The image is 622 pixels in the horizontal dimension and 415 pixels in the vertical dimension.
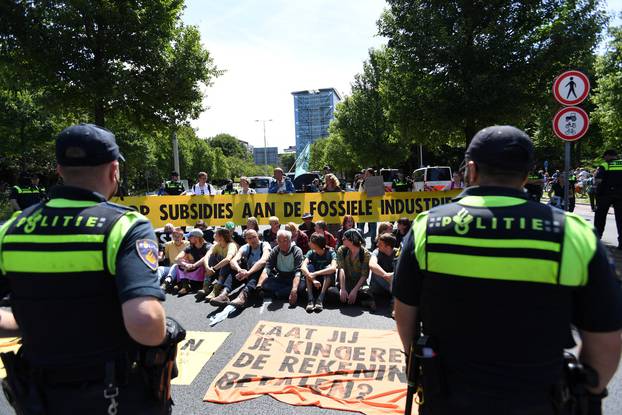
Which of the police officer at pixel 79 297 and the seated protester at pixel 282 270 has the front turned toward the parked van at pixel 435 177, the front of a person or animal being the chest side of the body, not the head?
the police officer

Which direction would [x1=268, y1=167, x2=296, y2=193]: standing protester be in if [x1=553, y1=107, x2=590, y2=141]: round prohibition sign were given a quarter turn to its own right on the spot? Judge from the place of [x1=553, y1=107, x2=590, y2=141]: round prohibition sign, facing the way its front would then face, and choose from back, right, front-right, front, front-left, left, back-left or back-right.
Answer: front

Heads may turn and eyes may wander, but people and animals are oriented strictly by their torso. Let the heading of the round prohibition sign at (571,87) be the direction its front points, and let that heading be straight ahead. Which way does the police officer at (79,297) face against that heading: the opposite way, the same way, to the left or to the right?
the opposite way

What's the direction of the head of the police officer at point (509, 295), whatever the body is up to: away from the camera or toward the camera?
away from the camera

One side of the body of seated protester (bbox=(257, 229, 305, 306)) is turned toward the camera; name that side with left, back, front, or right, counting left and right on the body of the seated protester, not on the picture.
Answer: front

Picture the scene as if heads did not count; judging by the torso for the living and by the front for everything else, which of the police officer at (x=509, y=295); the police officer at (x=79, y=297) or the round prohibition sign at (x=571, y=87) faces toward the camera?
the round prohibition sign

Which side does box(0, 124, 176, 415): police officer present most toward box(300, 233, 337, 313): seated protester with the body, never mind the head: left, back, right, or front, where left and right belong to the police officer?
front

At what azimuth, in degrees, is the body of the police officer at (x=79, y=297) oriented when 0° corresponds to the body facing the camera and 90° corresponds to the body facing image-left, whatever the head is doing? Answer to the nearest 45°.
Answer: approximately 225°

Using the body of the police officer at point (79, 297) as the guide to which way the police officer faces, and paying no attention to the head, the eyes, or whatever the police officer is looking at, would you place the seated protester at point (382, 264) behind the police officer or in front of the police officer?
in front

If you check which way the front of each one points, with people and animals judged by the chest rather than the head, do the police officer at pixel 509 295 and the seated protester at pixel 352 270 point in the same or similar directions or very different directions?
very different directions

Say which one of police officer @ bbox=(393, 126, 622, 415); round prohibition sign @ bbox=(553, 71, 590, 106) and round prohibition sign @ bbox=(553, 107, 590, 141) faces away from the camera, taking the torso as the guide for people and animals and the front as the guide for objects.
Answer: the police officer

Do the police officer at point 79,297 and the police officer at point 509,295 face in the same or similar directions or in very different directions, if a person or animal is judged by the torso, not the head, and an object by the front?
same or similar directions

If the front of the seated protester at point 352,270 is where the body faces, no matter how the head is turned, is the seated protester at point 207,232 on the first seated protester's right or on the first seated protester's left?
on the first seated protester's right

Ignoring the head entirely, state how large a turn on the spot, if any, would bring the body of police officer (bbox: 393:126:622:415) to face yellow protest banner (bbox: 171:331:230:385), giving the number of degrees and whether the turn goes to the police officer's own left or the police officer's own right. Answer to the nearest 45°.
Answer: approximately 45° to the police officer's own left

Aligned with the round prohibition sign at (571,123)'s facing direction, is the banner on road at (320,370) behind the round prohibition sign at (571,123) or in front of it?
in front

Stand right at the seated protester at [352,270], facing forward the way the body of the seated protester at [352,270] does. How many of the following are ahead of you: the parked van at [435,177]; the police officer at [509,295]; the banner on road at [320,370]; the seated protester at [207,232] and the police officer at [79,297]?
3

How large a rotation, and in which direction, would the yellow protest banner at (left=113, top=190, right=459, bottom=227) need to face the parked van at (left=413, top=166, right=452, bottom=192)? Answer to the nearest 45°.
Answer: approximately 135° to its left

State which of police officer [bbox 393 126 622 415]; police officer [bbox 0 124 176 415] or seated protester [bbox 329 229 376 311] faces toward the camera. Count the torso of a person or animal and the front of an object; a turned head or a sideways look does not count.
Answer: the seated protester

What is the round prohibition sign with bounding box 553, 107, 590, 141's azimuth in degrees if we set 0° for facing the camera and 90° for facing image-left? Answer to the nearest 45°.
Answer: approximately 0°
